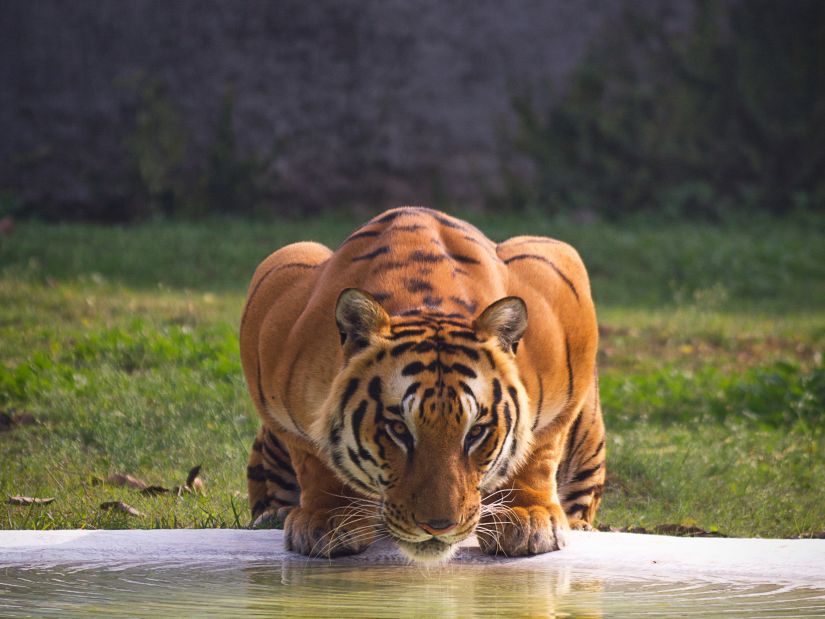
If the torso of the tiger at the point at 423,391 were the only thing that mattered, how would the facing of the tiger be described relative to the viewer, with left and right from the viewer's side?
facing the viewer

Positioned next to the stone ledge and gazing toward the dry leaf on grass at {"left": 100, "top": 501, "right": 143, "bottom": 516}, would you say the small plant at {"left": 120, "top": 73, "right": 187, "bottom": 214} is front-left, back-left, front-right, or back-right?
front-right

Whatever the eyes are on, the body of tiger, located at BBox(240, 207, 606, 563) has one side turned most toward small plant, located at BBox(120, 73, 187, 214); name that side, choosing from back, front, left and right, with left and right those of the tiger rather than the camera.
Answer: back

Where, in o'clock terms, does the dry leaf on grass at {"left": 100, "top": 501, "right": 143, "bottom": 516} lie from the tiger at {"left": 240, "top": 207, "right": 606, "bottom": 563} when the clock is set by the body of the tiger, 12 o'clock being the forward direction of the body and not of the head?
The dry leaf on grass is roughly at 4 o'clock from the tiger.
